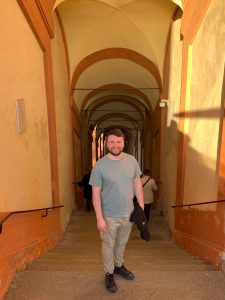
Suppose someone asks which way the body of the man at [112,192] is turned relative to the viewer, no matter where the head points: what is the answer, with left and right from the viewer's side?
facing the viewer and to the right of the viewer

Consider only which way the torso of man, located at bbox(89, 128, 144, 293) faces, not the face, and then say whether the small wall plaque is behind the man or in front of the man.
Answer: behind
